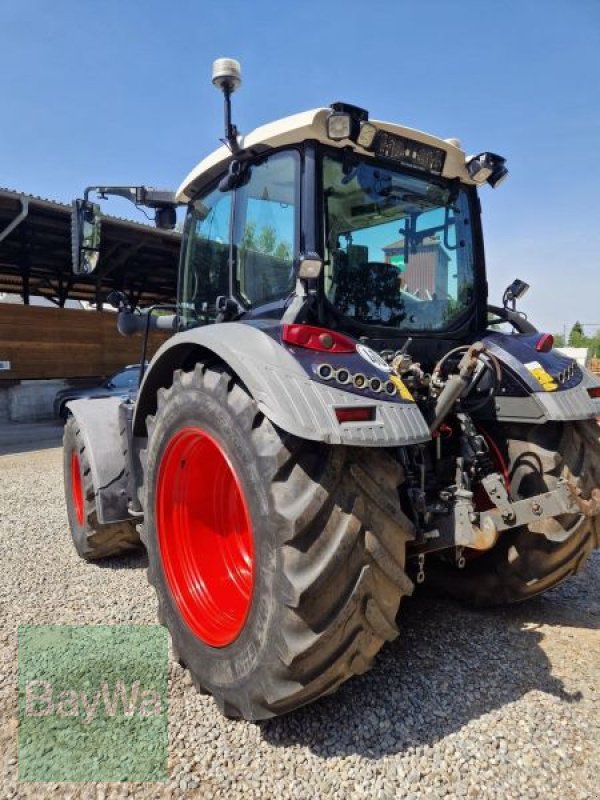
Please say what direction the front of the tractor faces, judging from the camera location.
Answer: facing away from the viewer and to the left of the viewer

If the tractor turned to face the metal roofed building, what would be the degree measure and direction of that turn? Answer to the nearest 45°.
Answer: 0° — it already faces it
